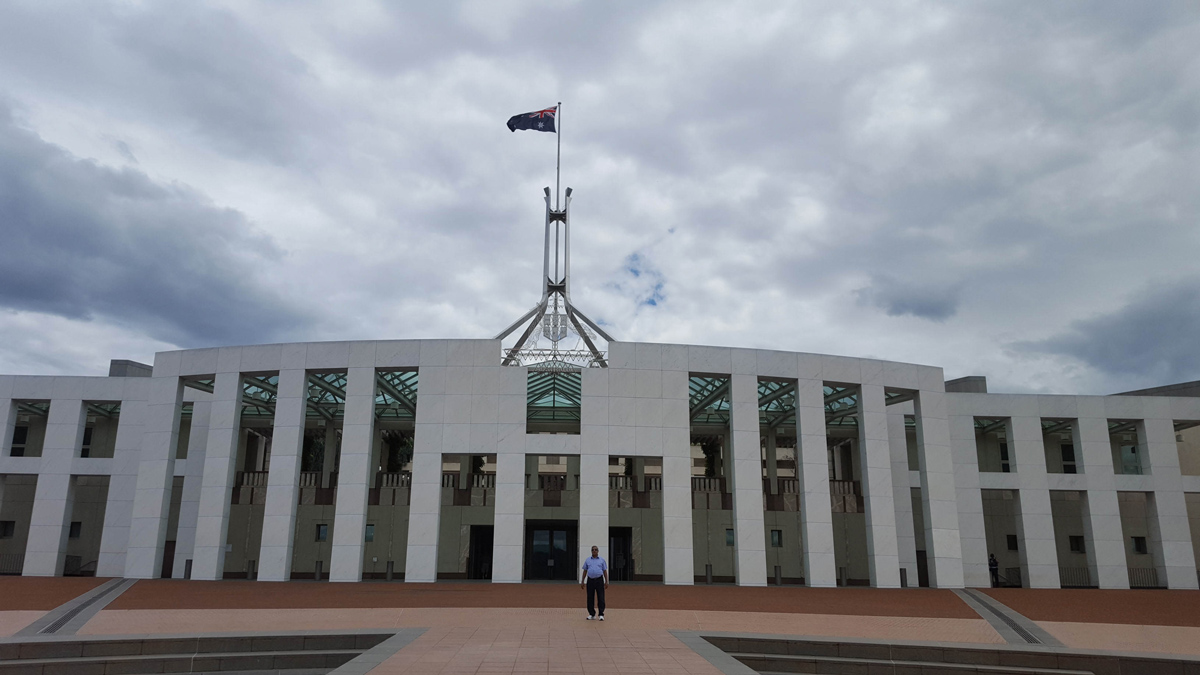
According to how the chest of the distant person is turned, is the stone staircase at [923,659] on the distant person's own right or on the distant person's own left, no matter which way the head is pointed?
on the distant person's own left

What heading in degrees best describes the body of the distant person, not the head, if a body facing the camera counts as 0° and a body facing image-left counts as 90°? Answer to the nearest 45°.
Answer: approximately 0°
